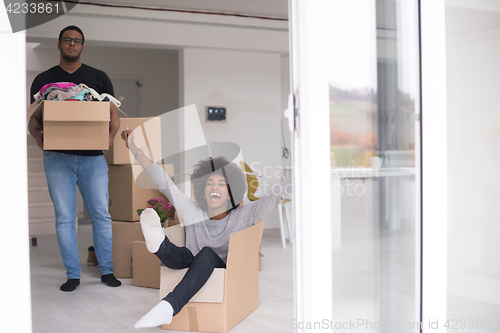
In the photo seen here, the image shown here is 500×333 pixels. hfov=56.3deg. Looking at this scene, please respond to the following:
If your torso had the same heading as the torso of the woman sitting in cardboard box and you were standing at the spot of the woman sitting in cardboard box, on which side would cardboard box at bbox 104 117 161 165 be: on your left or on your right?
on your right

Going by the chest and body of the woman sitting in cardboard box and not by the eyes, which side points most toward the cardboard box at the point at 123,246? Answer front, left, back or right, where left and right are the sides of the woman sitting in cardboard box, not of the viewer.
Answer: right

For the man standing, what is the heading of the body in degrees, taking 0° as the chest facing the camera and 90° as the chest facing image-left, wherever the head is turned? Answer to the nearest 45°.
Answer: approximately 0°

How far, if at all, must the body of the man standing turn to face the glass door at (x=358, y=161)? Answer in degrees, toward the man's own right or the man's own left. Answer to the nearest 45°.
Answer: approximately 45° to the man's own left

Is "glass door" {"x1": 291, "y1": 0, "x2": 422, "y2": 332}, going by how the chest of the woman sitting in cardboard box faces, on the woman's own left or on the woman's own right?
on the woman's own left

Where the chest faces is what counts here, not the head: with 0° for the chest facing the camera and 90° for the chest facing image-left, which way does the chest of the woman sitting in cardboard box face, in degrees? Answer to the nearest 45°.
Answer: approximately 45°
